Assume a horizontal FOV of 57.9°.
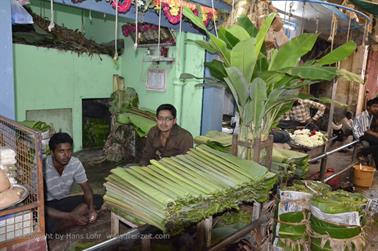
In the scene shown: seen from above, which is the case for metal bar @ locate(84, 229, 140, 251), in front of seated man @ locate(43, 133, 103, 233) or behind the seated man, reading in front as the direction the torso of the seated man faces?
in front

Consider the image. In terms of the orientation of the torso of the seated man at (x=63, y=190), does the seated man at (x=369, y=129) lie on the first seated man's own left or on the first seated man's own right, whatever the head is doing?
on the first seated man's own left

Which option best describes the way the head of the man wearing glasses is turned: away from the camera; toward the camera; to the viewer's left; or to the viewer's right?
toward the camera

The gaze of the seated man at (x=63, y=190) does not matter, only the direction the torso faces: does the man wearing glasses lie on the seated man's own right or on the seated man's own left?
on the seated man's own left

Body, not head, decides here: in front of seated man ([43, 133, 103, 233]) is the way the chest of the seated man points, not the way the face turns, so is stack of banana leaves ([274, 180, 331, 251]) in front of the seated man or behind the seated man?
in front

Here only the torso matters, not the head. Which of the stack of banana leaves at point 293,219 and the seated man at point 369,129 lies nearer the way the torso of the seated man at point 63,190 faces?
the stack of banana leaves

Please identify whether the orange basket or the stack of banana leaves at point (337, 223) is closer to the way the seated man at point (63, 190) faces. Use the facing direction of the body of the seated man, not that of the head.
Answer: the stack of banana leaves

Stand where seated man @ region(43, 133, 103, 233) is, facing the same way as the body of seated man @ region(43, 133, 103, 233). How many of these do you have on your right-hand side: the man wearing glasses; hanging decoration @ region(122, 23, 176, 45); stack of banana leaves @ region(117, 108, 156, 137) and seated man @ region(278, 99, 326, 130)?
0

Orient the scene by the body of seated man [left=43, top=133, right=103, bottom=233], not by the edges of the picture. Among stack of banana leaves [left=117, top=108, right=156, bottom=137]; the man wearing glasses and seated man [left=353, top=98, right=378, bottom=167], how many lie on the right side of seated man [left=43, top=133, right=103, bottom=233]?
0

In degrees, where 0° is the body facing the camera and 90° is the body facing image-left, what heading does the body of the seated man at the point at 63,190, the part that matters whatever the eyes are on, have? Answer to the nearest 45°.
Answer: approximately 315°

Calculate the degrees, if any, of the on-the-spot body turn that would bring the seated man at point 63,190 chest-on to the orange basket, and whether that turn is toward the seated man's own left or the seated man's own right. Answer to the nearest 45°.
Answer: approximately 45° to the seated man's own left

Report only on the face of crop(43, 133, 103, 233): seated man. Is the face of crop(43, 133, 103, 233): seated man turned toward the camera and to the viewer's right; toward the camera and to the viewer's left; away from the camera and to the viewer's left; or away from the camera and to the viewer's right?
toward the camera and to the viewer's right
